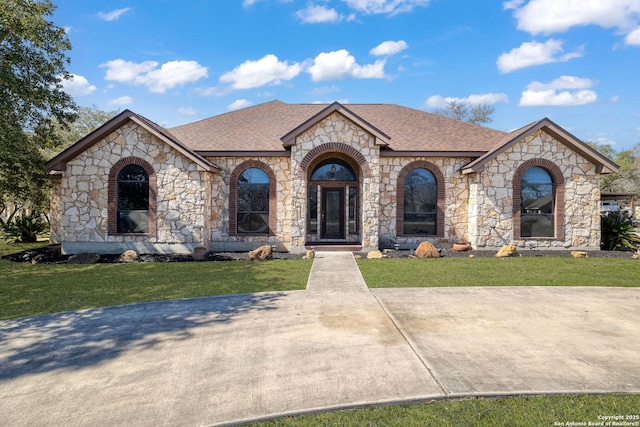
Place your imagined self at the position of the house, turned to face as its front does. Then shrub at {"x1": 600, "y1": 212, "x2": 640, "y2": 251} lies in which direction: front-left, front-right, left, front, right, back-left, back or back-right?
left

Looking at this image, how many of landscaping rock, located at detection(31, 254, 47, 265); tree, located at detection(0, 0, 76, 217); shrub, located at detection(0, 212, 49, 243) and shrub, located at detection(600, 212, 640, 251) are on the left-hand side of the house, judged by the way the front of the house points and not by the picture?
1

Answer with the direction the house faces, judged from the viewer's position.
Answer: facing the viewer

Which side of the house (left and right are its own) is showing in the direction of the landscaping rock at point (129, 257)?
right

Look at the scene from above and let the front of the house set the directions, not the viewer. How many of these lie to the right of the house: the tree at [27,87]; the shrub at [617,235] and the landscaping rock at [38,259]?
2

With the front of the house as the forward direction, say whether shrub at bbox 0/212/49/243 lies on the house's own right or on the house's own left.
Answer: on the house's own right

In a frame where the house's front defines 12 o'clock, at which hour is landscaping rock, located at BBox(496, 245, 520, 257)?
The landscaping rock is roughly at 9 o'clock from the house.
